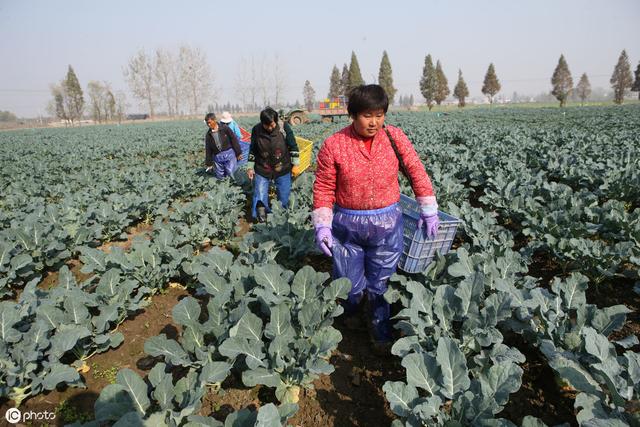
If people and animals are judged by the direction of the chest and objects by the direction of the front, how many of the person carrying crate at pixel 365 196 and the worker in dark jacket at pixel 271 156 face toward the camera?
2

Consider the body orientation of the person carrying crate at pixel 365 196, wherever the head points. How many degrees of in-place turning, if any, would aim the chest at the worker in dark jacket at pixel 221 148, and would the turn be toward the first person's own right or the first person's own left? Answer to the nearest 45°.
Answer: approximately 135° to the first person's own right

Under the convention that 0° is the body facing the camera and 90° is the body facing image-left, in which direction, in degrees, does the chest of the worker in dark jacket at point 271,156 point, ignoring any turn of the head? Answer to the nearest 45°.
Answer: approximately 0°

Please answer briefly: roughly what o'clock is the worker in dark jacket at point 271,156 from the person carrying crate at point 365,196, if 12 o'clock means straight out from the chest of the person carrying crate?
The worker in dark jacket is roughly at 5 o'clock from the person carrying crate.

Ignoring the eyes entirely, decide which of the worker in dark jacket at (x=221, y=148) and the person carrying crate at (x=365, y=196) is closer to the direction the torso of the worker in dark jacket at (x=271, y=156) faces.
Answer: the person carrying crate

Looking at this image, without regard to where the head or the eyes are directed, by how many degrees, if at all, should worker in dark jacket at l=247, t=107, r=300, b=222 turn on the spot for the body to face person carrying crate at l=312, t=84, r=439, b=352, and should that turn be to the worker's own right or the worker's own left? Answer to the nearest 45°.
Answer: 0° — they already face them
